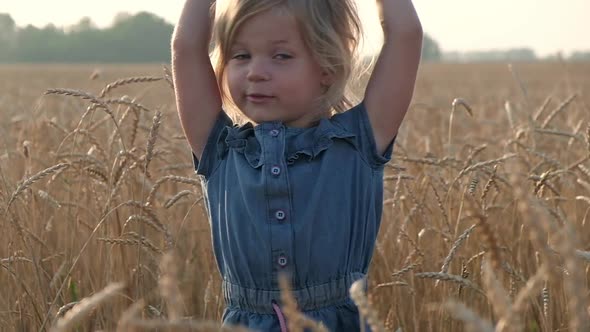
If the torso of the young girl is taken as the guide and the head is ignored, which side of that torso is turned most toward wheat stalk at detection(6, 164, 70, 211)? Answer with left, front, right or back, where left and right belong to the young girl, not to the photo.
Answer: right

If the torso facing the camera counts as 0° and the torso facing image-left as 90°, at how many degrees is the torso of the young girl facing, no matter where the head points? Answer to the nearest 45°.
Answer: approximately 0°
